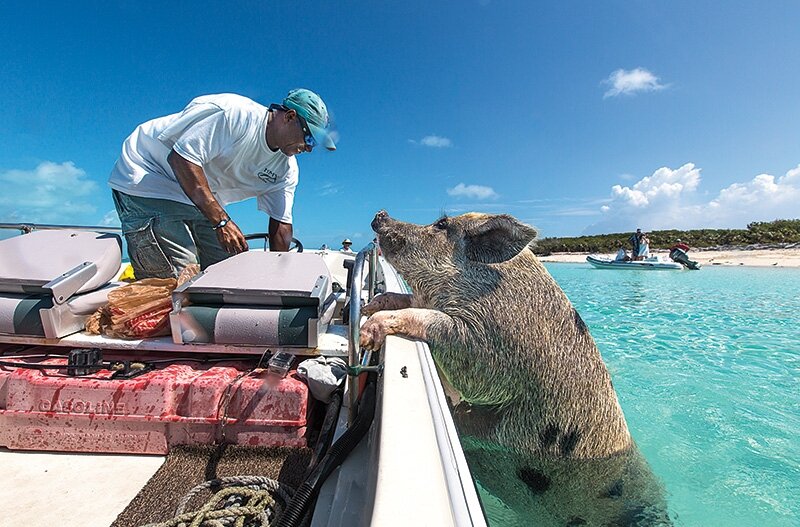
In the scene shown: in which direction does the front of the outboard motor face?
to the viewer's left

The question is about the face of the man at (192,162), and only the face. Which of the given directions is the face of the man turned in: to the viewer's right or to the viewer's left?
to the viewer's right

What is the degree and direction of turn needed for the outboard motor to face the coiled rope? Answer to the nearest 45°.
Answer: approximately 90° to its left

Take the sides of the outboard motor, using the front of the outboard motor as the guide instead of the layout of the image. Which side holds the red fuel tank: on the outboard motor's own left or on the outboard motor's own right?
on the outboard motor's own left

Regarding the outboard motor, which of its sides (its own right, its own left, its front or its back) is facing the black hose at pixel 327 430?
left

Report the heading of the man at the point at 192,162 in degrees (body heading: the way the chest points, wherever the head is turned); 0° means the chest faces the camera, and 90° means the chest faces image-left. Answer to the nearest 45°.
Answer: approximately 315°

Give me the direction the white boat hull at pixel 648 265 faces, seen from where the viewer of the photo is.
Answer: facing to the left of the viewer

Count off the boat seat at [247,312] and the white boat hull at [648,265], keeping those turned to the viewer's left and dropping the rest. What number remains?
1

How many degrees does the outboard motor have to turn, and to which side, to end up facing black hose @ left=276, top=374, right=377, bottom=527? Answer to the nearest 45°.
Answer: approximately 90° to its left

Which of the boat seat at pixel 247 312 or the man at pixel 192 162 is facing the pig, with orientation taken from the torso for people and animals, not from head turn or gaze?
the man

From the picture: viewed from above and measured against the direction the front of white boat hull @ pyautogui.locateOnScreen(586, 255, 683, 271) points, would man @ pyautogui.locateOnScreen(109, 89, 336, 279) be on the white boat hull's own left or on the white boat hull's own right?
on the white boat hull's own left
